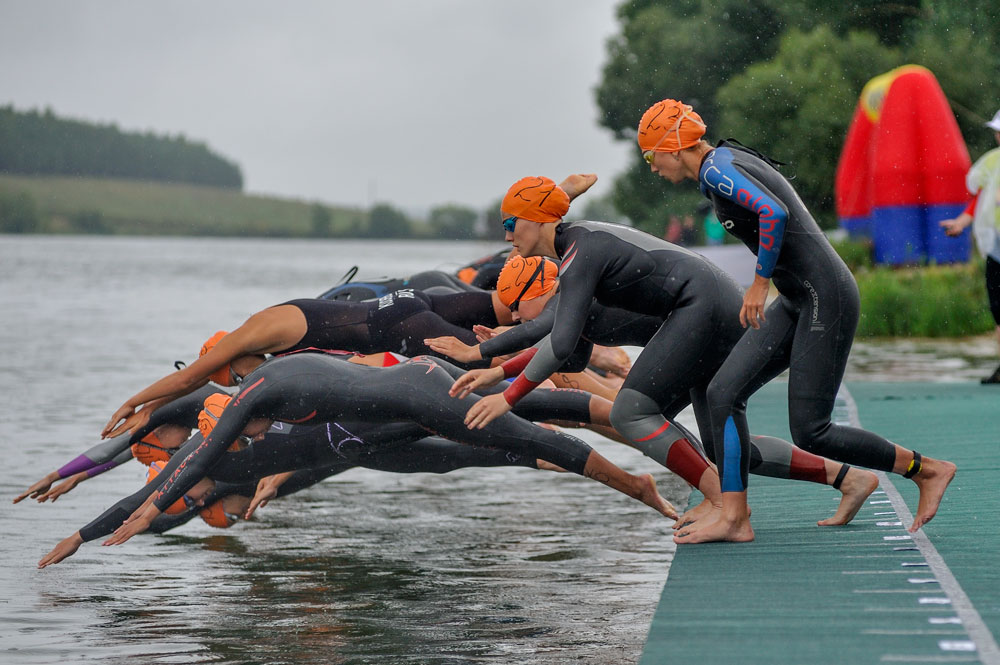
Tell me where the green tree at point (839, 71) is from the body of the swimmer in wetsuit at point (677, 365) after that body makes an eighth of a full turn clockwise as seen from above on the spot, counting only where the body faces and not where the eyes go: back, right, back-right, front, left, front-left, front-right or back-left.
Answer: front-right

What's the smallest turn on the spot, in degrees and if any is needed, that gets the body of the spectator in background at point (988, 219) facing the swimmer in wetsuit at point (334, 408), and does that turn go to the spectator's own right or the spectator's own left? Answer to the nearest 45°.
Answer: approximately 45° to the spectator's own left

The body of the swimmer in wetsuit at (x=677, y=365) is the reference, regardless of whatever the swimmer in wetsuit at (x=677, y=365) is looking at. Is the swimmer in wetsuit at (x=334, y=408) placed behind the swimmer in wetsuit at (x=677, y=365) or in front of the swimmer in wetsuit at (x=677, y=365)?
in front

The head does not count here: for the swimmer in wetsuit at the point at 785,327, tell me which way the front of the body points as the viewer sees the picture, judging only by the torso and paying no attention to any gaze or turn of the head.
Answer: to the viewer's left

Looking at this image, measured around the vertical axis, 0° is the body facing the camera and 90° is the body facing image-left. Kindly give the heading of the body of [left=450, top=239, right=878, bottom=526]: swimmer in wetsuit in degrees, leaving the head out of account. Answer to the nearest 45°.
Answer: approximately 90°

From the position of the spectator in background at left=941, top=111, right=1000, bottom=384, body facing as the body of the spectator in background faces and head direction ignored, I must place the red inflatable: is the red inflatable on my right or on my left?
on my right

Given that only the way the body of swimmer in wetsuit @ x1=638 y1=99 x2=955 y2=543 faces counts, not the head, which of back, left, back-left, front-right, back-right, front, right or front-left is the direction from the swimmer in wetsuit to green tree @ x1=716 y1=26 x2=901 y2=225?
right

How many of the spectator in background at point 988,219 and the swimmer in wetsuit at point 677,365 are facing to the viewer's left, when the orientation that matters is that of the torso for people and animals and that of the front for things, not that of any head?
2

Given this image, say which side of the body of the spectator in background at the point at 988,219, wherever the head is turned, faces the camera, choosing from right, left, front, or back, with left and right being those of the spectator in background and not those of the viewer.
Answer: left

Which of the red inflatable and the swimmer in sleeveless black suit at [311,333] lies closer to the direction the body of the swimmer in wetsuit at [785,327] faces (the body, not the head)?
the swimmer in sleeveless black suit

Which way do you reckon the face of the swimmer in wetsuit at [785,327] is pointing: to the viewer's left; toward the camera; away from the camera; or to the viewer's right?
to the viewer's left

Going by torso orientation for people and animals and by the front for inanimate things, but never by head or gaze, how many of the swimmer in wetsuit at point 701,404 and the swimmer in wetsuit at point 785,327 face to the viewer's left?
2

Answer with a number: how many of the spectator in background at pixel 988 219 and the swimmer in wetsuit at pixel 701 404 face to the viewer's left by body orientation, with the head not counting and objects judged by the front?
2

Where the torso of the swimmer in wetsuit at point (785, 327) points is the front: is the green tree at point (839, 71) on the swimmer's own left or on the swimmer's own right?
on the swimmer's own right
